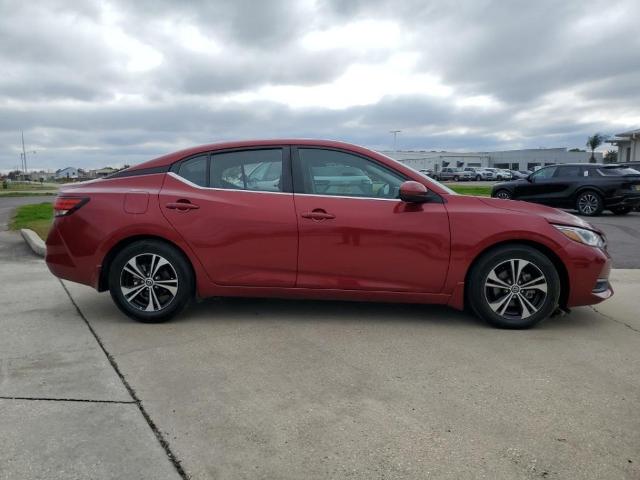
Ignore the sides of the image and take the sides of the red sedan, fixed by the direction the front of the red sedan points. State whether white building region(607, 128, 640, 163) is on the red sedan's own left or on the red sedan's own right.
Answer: on the red sedan's own left

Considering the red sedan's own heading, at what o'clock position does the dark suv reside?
The dark suv is roughly at 10 o'clock from the red sedan.

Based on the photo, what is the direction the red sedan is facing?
to the viewer's right
